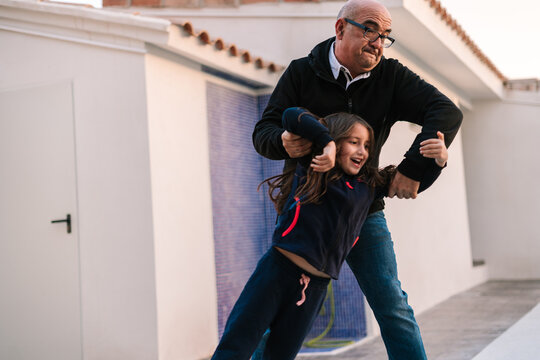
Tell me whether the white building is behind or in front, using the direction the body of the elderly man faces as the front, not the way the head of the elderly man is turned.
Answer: behind

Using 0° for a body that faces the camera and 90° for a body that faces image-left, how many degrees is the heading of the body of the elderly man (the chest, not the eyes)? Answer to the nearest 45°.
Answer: approximately 0°
